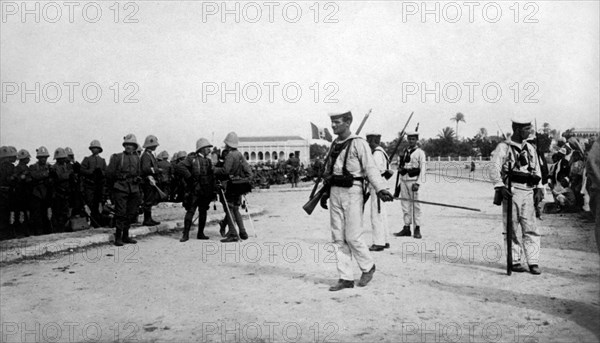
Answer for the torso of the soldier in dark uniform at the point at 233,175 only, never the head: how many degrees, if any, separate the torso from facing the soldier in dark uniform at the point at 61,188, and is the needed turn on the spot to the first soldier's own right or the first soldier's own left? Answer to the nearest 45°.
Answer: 0° — they already face them

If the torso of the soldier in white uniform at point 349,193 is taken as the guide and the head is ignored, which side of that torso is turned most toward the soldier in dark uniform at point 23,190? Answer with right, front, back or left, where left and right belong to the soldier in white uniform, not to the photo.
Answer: right

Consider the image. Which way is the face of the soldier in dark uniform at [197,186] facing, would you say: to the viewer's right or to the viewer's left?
to the viewer's right

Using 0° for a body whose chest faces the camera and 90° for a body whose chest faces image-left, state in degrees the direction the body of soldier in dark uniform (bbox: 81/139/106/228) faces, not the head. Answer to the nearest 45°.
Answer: approximately 0°

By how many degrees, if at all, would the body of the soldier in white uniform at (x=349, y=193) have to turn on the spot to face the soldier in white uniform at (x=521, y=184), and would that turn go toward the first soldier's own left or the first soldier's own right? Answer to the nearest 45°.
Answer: approximately 135° to the first soldier's own left

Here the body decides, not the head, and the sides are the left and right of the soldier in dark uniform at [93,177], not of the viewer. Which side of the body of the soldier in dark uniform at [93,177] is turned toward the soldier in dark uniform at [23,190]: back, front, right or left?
right

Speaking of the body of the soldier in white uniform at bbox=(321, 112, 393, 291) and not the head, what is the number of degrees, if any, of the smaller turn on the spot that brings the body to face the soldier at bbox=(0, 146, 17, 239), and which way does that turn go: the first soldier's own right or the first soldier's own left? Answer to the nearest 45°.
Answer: approximately 90° to the first soldier's own right

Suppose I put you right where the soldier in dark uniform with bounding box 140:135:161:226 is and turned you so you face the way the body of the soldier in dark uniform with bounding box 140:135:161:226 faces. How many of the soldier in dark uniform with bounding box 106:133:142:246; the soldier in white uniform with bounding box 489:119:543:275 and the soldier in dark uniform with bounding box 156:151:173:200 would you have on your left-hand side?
1

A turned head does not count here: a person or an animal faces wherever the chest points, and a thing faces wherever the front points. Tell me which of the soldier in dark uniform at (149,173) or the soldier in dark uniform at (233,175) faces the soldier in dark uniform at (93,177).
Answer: the soldier in dark uniform at (233,175)
